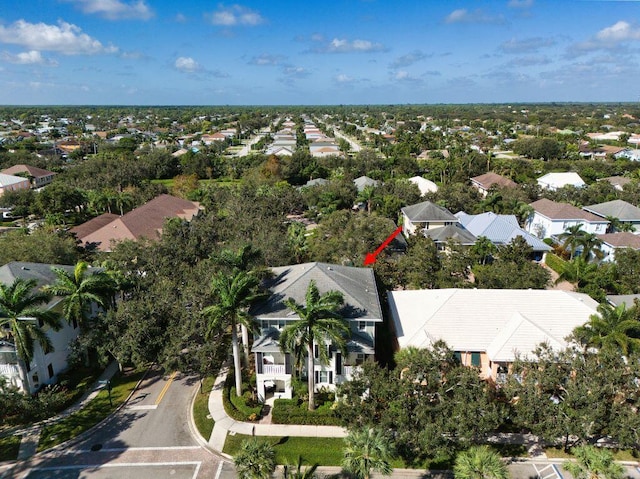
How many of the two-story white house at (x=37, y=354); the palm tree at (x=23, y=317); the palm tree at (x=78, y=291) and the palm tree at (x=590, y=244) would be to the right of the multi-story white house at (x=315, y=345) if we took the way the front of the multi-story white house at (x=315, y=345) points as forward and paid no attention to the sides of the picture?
3

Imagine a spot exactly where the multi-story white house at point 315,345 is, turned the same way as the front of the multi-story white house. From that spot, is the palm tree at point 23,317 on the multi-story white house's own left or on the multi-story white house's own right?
on the multi-story white house's own right

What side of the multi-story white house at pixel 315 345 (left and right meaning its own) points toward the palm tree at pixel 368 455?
front

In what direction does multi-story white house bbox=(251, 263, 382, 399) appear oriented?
toward the camera

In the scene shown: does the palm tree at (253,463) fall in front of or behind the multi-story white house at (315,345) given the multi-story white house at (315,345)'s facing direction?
in front

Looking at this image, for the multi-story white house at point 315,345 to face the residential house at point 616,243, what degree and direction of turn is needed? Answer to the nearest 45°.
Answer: approximately 135° to its left

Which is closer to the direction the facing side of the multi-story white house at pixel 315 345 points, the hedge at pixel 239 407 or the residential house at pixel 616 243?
the hedge

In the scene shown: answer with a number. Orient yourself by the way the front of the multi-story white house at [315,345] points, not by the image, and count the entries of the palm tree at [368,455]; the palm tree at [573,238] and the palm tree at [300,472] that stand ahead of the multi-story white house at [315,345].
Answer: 2

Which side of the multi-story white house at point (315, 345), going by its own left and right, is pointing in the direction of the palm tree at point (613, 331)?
left

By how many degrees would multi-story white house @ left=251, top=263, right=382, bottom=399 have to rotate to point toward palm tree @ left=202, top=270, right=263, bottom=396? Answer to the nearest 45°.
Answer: approximately 90° to its right

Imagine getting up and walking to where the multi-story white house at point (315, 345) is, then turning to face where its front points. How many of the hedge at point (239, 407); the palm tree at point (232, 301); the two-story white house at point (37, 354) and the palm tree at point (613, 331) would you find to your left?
1

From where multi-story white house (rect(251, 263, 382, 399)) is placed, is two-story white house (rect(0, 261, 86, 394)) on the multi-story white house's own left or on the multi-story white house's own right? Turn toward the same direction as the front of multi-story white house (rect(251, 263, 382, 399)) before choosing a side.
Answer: on the multi-story white house's own right

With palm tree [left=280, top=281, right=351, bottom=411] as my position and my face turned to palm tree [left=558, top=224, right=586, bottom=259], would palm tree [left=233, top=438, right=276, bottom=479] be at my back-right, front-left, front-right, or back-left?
back-right

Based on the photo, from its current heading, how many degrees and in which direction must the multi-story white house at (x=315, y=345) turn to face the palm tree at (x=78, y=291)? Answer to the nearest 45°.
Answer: approximately 90° to its right

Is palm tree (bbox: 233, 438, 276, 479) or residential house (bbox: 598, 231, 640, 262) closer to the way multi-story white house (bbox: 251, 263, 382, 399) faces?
the palm tree
